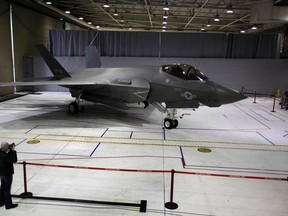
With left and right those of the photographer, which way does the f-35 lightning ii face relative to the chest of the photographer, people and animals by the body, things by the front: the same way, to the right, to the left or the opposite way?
to the right

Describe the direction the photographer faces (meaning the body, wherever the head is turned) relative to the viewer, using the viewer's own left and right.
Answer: facing to the right of the viewer

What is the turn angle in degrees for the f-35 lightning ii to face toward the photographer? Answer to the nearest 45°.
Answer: approximately 90° to its right
